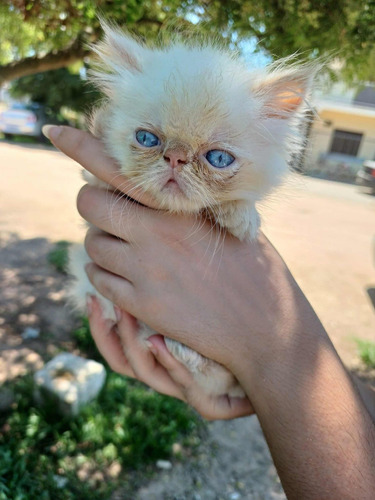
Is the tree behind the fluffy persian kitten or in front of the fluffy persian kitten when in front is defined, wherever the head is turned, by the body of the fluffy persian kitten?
behind

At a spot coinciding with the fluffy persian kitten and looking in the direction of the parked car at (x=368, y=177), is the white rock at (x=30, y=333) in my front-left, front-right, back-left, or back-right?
front-left

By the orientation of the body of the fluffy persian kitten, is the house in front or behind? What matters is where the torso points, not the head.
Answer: behind

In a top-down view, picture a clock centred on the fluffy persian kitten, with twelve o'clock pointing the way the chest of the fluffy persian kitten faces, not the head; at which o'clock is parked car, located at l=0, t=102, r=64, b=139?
The parked car is roughly at 5 o'clock from the fluffy persian kitten.

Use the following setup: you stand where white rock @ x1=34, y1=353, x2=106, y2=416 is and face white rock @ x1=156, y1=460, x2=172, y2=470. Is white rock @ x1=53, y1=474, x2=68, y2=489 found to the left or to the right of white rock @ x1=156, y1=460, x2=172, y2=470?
right

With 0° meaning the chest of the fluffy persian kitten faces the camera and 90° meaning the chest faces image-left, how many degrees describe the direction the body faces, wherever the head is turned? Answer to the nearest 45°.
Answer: approximately 0°

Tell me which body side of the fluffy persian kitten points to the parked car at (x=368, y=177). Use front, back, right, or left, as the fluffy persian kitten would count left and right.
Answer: back

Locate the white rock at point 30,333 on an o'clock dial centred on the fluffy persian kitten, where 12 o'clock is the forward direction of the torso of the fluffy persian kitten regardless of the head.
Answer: The white rock is roughly at 5 o'clock from the fluffy persian kitten.
